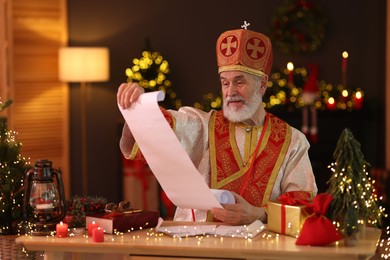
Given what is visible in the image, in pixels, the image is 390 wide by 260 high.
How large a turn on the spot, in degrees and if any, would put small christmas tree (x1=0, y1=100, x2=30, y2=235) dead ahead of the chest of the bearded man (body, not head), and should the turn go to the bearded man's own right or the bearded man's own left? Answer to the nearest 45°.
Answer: approximately 45° to the bearded man's own right

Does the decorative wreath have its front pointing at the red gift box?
yes

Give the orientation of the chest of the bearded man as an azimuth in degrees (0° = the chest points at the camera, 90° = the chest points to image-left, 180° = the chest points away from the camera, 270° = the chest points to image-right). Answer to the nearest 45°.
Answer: approximately 45°

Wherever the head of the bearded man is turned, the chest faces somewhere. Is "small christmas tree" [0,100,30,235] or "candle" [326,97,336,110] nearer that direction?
the small christmas tree

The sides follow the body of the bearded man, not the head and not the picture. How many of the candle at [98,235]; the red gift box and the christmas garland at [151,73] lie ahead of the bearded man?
2

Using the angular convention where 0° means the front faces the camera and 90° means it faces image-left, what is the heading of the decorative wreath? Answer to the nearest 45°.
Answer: approximately 0°

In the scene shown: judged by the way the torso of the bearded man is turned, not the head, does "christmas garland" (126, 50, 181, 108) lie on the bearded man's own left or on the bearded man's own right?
on the bearded man's own right

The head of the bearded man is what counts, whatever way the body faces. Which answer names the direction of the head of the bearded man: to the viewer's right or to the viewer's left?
to the viewer's left

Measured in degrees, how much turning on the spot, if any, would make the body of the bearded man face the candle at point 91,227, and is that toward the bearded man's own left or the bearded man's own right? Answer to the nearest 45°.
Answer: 0° — they already face it

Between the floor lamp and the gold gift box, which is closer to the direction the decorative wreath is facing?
the gold gift box
